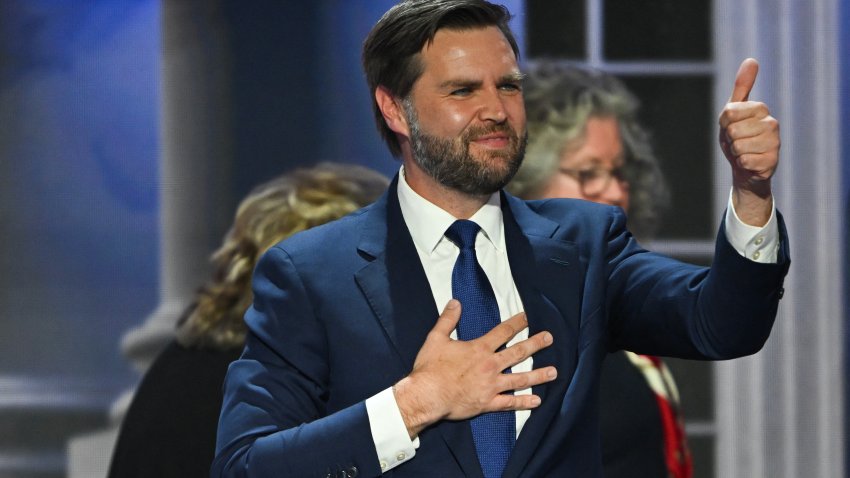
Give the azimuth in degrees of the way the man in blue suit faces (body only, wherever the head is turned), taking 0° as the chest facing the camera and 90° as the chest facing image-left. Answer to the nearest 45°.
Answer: approximately 315°

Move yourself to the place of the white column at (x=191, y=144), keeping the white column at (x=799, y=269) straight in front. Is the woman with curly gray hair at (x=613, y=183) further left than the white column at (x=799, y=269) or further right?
right

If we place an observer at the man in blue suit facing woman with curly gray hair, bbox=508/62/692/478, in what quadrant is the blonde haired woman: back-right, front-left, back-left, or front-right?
front-left

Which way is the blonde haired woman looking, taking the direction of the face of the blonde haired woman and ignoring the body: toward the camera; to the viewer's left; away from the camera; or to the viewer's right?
away from the camera

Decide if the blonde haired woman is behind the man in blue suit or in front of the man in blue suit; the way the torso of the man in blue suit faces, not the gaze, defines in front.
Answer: behind

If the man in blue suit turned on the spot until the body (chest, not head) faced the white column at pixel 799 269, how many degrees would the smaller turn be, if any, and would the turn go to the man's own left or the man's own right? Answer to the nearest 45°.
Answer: approximately 90° to the man's own left

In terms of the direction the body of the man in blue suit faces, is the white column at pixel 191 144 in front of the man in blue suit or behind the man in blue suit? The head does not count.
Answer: behind

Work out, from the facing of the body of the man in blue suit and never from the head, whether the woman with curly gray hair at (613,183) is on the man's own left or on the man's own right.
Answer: on the man's own left

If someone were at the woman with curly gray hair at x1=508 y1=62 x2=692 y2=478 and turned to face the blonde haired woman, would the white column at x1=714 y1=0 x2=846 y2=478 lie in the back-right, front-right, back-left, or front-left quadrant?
back-right

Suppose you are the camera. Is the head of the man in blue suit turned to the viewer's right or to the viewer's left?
to the viewer's right
